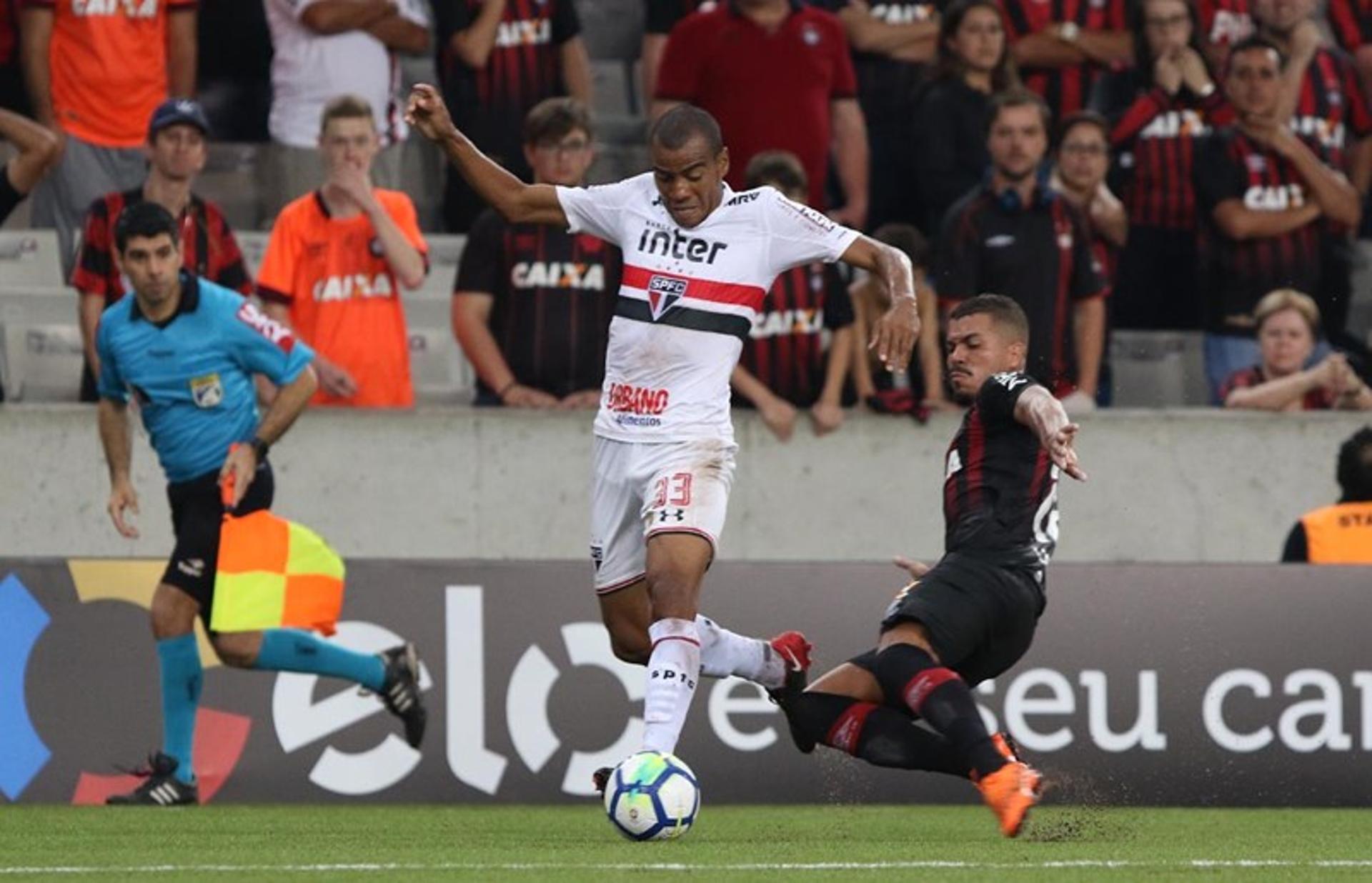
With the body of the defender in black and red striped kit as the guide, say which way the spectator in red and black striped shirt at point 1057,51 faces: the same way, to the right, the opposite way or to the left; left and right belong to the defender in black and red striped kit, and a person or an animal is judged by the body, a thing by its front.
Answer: to the left

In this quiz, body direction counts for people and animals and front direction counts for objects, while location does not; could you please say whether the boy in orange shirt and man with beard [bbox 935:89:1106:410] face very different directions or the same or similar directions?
same or similar directions

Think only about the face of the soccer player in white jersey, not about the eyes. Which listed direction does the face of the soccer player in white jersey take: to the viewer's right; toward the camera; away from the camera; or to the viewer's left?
toward the camera

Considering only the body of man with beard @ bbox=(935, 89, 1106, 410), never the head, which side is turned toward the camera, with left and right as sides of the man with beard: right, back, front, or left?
front

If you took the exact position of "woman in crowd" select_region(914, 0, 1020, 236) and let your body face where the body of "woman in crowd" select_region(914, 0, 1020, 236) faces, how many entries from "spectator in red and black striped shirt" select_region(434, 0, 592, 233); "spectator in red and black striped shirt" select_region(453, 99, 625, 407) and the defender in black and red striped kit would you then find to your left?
0

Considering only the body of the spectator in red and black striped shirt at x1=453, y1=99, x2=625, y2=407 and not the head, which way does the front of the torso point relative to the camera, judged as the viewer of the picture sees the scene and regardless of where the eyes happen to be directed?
toward the camera

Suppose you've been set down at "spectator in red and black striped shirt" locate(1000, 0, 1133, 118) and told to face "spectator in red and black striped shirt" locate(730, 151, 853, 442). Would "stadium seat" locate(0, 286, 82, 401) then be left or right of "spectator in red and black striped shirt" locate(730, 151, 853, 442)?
right

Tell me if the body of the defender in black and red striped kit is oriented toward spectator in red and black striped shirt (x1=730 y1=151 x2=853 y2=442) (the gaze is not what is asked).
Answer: no

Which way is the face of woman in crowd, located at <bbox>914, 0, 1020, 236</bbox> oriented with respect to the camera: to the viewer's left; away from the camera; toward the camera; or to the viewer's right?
toward the camera

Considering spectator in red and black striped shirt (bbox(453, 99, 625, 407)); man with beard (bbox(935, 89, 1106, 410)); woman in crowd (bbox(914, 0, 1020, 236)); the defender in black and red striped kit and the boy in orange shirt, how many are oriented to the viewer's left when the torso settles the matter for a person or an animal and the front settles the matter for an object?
1

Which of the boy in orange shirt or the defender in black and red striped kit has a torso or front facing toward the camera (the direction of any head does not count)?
the boy in orange shirt

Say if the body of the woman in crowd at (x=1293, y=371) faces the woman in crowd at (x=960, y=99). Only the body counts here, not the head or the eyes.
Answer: no

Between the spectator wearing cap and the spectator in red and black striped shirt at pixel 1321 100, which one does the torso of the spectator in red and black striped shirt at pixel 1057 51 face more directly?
the spectator wearing cap

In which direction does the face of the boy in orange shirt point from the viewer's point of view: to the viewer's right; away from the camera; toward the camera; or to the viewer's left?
toward the camera

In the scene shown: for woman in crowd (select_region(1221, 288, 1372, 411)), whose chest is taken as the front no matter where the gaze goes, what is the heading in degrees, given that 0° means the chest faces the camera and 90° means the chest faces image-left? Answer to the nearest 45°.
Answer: approximately 0°

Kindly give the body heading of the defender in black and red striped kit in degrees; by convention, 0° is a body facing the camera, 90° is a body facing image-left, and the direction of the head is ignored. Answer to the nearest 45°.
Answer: approximately 90°

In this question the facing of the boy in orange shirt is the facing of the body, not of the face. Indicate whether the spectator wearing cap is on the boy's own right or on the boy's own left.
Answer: on the boy's own right

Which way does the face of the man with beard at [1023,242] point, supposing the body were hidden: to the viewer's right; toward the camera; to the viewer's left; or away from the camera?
toward the camera

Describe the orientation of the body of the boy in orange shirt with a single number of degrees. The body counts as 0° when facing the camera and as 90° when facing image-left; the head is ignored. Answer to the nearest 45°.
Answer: approximately 0°
